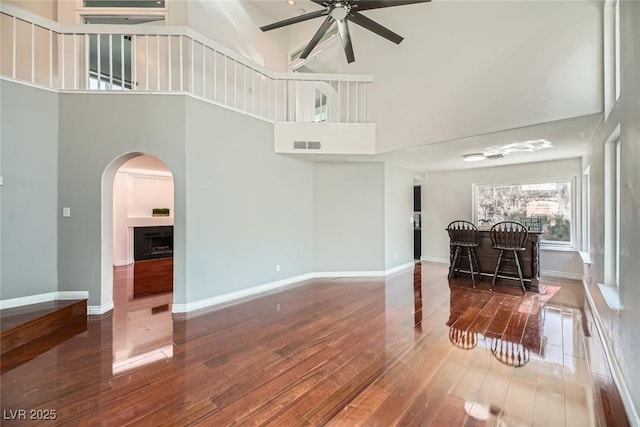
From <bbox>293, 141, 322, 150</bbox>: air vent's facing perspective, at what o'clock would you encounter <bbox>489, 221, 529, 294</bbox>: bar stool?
The bar stool is roughly at 9 o'clock from the air vent.

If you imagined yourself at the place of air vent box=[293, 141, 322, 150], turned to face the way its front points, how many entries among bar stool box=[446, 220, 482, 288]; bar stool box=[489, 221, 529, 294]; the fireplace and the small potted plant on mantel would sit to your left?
2

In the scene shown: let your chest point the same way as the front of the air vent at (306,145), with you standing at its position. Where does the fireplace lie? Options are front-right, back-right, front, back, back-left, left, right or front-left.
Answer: back-right

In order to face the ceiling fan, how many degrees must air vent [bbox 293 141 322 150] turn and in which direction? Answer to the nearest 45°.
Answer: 0° — it already faces it

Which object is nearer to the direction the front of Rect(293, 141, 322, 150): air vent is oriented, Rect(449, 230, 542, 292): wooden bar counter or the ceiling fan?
the ceiling fan

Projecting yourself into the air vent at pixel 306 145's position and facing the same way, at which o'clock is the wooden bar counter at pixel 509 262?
The wooden bar counter is roughly at 9 o'clock from the air vent.

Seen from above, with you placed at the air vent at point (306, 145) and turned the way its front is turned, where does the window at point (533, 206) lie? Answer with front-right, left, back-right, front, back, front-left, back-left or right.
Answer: left

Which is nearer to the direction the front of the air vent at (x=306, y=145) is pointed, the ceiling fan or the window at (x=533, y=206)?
the ceiling fan

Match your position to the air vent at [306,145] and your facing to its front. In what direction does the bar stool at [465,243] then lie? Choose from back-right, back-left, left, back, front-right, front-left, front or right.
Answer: left

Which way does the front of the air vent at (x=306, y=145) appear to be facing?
toward the camera

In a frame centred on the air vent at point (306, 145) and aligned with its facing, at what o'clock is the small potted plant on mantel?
The small potted plant on mantel is roughly at 4 o'clock from the air vent.

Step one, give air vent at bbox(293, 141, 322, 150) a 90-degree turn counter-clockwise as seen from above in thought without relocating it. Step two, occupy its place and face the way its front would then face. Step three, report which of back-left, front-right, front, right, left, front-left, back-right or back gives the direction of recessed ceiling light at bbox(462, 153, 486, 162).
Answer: front
